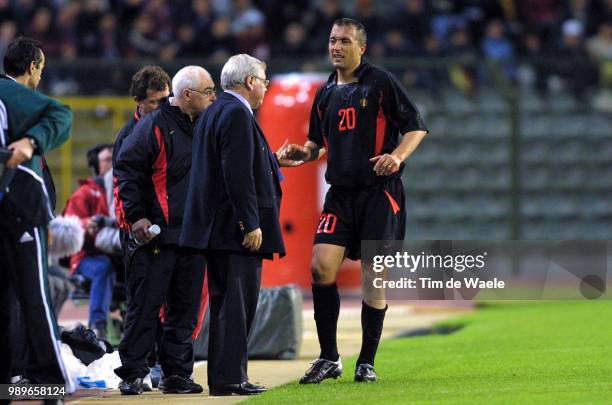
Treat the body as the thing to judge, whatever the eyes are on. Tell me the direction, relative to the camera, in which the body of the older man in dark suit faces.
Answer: to the viewer's right

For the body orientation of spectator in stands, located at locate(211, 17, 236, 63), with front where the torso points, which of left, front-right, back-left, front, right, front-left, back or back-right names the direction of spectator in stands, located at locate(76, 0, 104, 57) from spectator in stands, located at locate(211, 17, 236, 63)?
right

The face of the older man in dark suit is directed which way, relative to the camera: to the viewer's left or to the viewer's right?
to the viewer's right

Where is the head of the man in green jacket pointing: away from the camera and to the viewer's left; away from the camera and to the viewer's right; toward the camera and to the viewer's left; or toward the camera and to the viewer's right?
away from the camera and to the viewer's right

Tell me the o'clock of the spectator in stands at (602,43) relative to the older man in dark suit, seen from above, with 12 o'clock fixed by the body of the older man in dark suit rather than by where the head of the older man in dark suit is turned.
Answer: The spectator in stands is roughly at 10 o'clock from the older man in dark suit.

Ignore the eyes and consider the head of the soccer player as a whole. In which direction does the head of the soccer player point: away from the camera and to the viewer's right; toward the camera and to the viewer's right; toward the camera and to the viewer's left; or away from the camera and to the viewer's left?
toward the camera and to the viewer's left

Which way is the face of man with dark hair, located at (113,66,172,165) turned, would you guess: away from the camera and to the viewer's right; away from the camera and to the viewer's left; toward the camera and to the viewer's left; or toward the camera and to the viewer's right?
toward the camera and to the viewer's right

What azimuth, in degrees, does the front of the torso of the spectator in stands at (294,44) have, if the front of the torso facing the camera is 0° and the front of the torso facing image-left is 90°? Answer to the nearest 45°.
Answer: approximately 0°

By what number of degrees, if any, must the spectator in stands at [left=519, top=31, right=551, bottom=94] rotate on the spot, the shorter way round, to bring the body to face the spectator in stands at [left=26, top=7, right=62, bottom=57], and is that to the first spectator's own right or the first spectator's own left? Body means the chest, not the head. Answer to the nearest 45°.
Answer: approximately 90° to the first spectator's own right

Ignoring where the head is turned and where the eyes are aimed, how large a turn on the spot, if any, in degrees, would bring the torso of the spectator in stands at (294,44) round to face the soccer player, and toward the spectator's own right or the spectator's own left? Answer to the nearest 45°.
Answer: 0° — they already face them

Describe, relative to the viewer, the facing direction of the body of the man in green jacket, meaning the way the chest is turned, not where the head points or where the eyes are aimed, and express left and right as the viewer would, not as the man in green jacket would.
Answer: facing away from the viewer and to the right of the viewer

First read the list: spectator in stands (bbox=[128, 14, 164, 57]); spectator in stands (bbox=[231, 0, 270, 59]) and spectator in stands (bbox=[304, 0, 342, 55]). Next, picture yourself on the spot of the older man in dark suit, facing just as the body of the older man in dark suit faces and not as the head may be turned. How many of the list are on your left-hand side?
3
